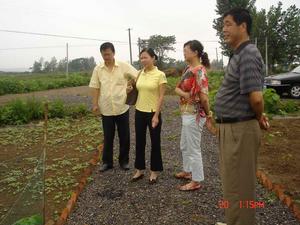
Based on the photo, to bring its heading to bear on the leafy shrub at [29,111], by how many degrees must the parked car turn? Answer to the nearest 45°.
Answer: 0° — it already faces it

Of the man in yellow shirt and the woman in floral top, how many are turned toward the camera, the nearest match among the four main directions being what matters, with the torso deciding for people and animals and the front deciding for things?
1

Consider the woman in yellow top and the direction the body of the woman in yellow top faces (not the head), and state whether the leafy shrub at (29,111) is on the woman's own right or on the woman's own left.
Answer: on the woman's own right

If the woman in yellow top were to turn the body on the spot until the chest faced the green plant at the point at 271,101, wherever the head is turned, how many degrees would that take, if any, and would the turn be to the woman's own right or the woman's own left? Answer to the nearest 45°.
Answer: approximately 180°

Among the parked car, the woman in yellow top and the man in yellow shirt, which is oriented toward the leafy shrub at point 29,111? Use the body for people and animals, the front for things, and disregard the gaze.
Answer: the parked car

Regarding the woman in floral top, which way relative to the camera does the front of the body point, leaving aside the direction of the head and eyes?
to the viewer's left

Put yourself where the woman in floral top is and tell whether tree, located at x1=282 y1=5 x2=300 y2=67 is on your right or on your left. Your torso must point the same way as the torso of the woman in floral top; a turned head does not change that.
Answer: on your right

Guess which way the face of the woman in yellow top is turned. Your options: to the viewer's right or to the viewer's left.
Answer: to the viewer's left

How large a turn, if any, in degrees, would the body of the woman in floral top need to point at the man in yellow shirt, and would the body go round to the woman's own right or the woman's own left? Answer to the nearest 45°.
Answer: approximately 45° to the woman's own right

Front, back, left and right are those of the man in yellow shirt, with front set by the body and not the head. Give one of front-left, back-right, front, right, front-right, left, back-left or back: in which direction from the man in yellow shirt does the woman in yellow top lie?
front-left

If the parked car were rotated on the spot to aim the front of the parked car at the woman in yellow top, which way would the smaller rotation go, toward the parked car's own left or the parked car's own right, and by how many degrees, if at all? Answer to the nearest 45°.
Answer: approximately 45° to the parked car's own left

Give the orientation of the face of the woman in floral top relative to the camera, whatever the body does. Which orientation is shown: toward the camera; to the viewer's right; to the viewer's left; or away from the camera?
to the viewer's left

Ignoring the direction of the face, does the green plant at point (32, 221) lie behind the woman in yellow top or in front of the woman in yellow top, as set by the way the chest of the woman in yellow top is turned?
in front
